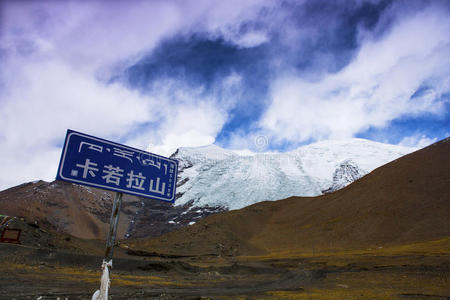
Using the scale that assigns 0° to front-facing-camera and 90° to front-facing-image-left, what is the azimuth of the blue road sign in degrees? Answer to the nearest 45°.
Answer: approximately 0°
